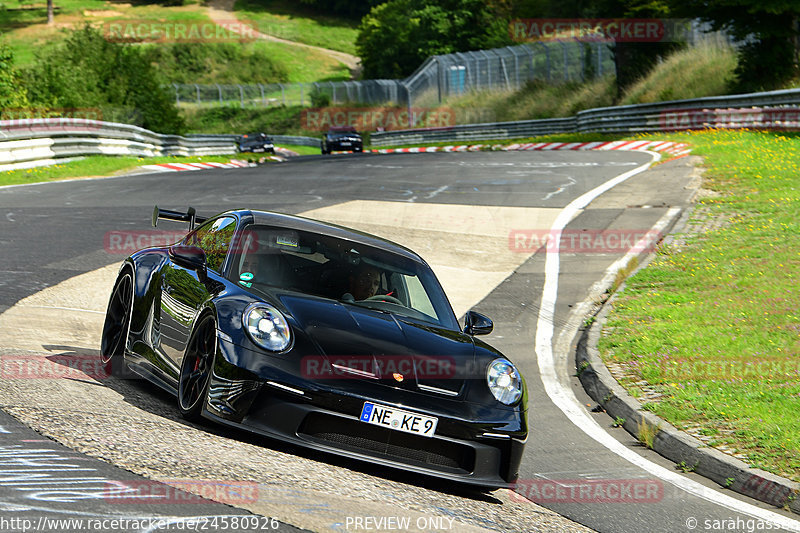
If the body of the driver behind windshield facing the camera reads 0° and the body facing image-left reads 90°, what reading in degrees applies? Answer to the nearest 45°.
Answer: approximately 315°

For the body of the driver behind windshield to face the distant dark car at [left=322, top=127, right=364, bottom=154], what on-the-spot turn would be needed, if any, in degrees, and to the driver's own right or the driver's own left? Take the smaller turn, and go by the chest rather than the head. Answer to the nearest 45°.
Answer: approximately 135° to the driver's own left

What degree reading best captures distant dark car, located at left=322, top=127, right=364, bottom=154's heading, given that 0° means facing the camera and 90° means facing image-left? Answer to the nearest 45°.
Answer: approximately 0°
